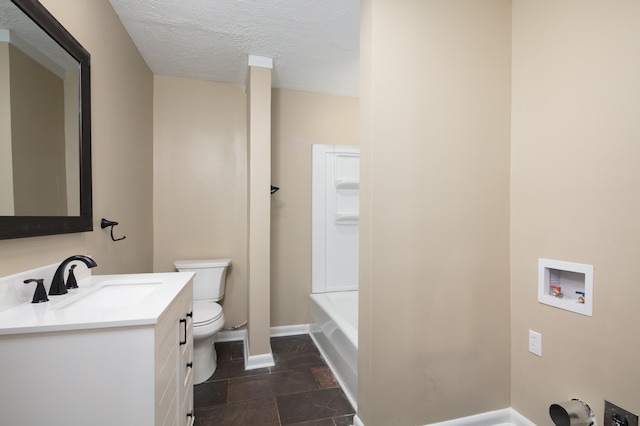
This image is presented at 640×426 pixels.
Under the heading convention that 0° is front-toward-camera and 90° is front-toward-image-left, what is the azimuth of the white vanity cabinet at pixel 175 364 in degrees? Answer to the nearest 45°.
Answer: approximately 270°

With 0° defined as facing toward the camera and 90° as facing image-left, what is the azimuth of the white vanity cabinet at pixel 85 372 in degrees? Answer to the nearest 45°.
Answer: approximately 270°

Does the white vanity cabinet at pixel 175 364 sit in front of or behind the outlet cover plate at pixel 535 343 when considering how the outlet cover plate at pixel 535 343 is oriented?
in front

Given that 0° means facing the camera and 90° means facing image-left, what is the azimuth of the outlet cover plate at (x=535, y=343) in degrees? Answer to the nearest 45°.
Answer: approximately 45°

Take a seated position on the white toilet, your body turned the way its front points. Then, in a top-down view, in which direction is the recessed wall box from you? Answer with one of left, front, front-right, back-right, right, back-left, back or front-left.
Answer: front-left

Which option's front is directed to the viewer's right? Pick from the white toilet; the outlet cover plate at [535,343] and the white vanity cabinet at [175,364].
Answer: the white vanity cabinet

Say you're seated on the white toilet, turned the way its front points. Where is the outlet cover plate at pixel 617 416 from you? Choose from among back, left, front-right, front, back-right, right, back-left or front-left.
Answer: front-left

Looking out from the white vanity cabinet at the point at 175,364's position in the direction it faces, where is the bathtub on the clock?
The bathtub is roughly at 11 o'clock from the white vanity cabinet.

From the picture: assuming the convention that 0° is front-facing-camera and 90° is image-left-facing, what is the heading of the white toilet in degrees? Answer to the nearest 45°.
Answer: approximately 0°
